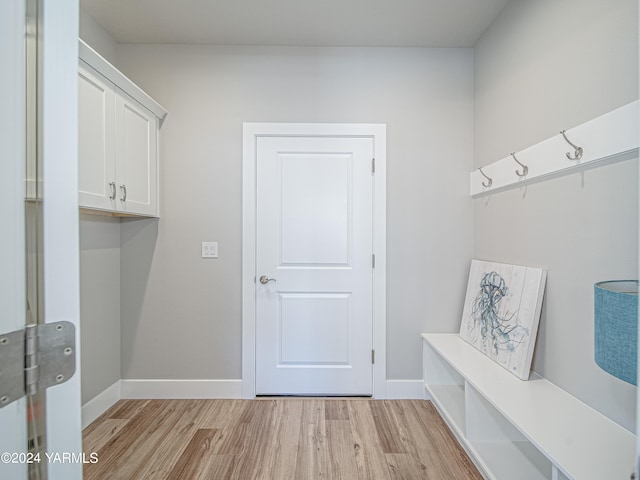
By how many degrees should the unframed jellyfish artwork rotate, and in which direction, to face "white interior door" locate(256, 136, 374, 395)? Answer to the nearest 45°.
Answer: approximately 45° to its right

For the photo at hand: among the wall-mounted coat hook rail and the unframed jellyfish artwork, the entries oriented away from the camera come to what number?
0

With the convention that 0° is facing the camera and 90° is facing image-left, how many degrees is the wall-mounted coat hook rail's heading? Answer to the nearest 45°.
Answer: approximately 45°

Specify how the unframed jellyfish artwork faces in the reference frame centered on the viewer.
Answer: facing the viewer and to the left of the viewer

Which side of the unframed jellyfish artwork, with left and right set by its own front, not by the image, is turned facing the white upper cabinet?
front

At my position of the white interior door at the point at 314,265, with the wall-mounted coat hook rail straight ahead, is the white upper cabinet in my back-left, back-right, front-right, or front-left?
back-right

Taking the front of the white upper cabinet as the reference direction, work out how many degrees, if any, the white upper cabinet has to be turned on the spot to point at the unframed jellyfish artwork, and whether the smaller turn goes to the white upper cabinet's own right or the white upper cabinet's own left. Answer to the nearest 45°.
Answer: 0° — it already faces it

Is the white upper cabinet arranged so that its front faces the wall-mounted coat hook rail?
yes
